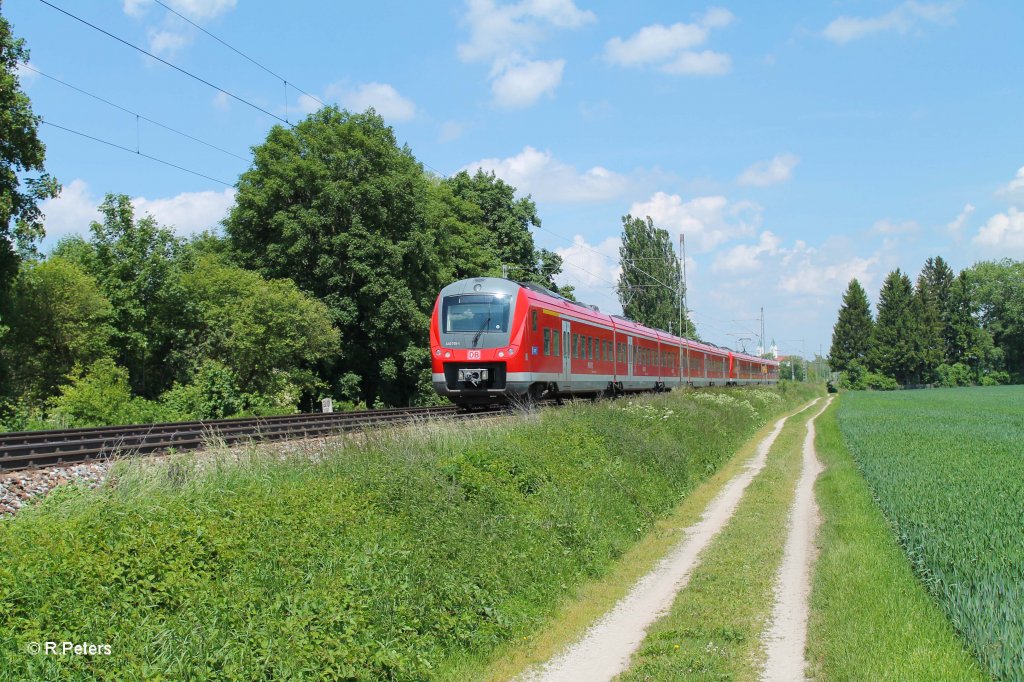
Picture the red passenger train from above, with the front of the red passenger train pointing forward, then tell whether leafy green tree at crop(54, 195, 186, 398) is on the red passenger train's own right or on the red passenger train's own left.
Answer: on the red passenger train's own right

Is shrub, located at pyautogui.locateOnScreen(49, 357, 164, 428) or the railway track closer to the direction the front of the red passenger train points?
the railway track

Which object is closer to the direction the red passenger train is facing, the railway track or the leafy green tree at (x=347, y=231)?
the railway track

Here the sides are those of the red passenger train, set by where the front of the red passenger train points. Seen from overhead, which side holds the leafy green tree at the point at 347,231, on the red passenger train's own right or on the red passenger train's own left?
on the red passenger train's own right

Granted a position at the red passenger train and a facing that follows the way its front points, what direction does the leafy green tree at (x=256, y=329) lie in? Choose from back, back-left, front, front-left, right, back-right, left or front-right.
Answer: right

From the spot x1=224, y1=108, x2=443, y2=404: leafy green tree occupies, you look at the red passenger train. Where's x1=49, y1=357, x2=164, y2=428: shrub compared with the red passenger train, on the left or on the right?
right

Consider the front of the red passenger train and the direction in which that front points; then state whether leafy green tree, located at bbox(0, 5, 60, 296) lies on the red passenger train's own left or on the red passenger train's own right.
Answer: on the red passenger train's own right

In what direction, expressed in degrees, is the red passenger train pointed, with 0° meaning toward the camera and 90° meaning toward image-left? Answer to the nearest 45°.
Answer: approximately 45°

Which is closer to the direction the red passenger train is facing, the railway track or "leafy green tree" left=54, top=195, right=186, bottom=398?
the railway track

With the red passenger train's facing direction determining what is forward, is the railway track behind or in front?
in front

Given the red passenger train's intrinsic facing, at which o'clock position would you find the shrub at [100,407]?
The shrub is roughly at 12 o'clock from the red passenger train.
